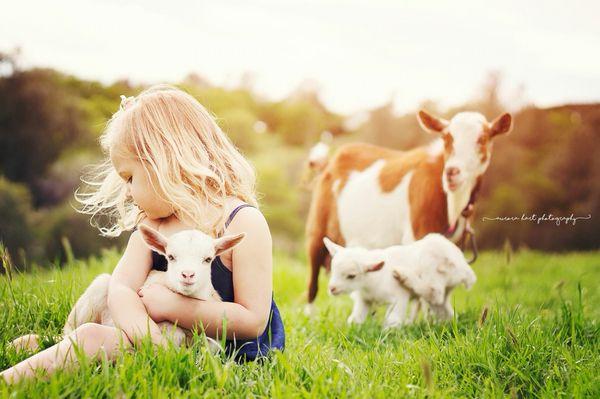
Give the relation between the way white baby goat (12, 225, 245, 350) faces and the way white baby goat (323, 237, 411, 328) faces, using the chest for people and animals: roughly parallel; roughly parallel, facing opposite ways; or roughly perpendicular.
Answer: roughly perpendicular

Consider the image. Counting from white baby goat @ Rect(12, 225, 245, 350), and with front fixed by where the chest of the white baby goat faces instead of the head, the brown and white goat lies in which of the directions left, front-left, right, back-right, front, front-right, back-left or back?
left

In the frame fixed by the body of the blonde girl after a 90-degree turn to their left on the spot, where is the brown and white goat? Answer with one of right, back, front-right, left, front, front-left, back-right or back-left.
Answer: left

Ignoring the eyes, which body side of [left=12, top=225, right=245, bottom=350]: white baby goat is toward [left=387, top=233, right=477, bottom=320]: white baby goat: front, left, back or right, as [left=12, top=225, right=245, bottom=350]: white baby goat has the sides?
left

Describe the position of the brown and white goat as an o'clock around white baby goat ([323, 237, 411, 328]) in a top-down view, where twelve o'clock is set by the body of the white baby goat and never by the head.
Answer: The brown and white goat is roughly at 5 o'clock from the white baby goat.

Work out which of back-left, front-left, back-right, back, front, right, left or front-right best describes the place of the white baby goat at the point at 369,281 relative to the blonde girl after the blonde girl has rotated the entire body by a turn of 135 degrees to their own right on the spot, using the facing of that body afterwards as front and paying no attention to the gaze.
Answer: front-right

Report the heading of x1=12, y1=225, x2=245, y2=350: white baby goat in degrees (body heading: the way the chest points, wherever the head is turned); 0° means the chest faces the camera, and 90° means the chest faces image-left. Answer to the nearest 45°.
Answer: approximately 315°

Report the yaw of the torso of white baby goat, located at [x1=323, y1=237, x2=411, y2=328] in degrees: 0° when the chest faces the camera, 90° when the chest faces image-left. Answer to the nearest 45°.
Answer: approximately 45°
